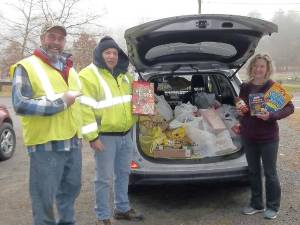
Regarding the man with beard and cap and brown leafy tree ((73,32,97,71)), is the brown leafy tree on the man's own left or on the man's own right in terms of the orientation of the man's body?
on the man's own left

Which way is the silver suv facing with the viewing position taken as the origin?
facing away from the viewer

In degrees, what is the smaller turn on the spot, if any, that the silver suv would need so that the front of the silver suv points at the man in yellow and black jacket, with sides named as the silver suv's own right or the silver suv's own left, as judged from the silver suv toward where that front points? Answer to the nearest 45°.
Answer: approximately 135° to the silver suv's own left

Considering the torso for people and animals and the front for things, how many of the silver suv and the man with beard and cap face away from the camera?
1

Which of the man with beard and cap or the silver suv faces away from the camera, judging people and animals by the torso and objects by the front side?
the silver suv

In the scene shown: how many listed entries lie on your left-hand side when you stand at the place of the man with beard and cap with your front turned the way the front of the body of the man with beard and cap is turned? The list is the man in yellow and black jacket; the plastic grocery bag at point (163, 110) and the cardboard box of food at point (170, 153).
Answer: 3

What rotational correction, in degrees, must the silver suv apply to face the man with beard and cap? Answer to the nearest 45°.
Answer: approximately 135° to its left

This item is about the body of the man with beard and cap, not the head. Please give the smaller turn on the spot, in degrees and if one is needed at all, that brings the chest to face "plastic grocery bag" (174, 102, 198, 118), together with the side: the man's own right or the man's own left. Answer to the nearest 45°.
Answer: approximately 90° to the man's own left

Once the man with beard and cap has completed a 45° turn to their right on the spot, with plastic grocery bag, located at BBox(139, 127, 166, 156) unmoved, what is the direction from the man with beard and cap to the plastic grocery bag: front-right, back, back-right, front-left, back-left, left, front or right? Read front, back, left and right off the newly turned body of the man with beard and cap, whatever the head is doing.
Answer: back-left

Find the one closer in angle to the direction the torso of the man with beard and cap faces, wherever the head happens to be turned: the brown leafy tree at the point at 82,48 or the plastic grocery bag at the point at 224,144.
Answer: the plastic grocery bag

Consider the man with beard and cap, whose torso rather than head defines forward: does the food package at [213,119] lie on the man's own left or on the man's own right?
on the man's own left

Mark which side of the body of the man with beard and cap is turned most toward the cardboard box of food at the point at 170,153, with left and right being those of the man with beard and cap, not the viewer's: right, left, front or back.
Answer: left
